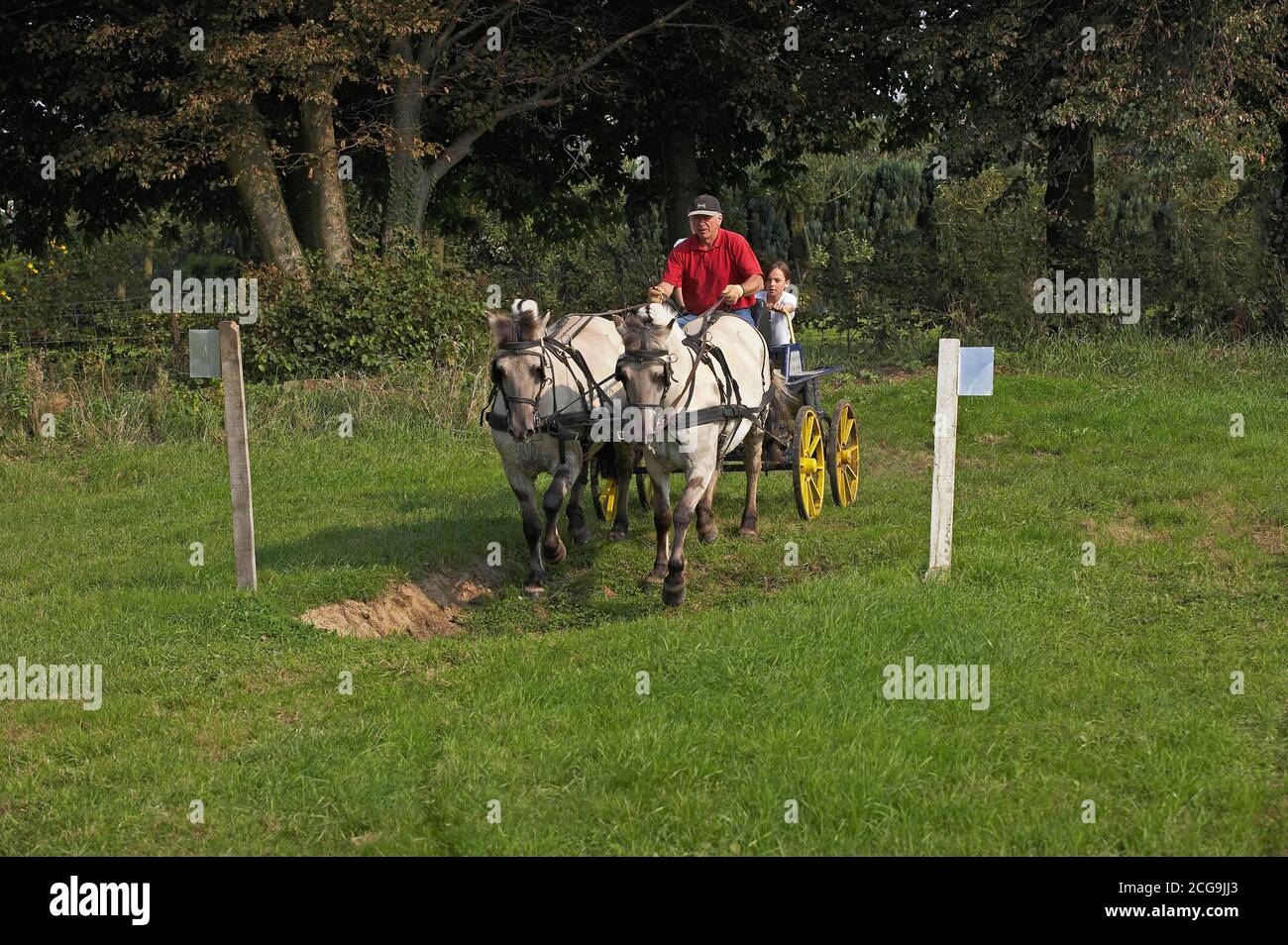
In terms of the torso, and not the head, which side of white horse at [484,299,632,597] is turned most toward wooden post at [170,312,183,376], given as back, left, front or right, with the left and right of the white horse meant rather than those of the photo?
right

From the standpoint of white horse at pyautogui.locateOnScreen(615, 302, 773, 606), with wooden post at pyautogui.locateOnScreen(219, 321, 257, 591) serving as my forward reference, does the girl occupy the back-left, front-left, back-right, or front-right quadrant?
back-right

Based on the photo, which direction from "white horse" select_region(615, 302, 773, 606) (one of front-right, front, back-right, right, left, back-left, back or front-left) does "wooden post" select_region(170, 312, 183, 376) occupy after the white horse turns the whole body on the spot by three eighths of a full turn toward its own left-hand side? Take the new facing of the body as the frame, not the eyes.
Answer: back-left

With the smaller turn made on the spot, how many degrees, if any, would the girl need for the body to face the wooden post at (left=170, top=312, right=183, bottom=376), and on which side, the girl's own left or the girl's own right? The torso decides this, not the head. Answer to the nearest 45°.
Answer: approximately 90° to the girl's own right

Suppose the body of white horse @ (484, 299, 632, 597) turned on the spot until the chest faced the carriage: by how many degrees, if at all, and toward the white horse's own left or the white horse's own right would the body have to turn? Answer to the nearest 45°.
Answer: approximately 180°

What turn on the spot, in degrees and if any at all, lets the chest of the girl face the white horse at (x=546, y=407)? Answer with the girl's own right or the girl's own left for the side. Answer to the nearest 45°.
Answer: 0° — they already face it

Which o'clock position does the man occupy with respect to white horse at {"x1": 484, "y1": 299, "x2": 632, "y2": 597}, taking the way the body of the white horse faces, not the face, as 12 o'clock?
The man is roughly at 6 o'clock from the white horse.

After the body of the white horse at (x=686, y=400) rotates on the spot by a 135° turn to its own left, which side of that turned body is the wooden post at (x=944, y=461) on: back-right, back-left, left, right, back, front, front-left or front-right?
front
